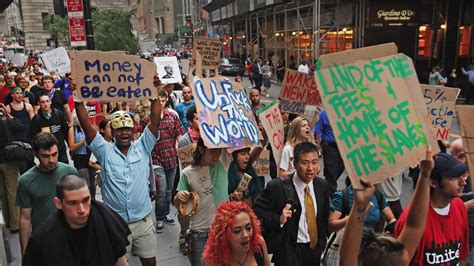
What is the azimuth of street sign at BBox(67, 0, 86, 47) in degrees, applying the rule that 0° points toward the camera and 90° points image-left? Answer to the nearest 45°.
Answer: approximately 0°

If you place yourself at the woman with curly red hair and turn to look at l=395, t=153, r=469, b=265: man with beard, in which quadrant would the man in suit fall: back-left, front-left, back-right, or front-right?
front-left

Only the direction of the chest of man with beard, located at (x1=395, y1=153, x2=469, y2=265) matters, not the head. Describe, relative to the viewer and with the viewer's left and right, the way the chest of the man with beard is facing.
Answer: facing the viewer and to the right of the viewer

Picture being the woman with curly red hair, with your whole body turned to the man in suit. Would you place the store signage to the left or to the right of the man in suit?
left

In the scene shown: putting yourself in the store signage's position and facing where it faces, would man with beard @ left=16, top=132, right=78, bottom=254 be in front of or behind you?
in front
